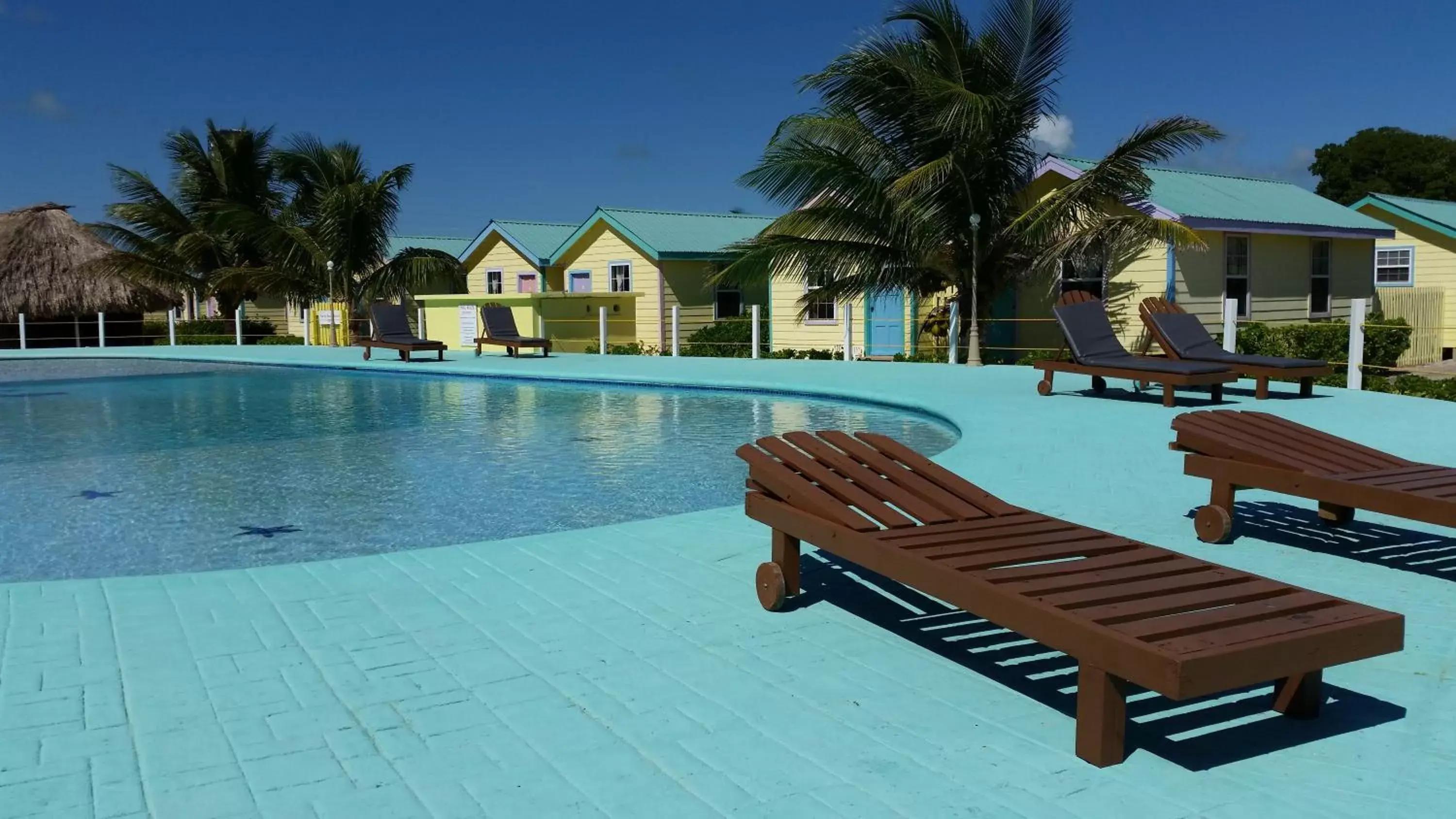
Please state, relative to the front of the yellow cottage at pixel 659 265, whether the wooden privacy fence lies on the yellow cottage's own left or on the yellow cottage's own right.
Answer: on the yellow cottage's own left

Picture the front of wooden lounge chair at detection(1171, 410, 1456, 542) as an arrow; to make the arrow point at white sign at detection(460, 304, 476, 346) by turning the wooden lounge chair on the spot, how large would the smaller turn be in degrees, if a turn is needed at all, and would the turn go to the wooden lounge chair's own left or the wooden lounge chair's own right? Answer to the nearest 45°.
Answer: approximately 180°

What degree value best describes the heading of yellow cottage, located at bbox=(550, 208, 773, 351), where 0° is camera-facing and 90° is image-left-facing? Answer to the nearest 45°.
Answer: approximately 45°

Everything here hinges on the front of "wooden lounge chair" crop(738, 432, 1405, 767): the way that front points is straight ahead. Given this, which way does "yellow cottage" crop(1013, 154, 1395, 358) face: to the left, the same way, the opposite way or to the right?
to the right

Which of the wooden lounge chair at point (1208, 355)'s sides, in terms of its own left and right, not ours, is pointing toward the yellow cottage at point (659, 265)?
back

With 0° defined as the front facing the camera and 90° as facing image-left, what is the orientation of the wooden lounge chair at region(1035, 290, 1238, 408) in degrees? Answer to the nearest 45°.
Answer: approximately 315°

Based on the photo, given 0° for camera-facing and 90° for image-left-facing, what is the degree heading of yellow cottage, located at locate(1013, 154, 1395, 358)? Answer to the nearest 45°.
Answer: approximately 45°

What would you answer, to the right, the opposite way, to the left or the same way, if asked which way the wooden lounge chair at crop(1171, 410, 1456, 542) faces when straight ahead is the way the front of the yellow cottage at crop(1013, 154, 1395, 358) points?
to the left

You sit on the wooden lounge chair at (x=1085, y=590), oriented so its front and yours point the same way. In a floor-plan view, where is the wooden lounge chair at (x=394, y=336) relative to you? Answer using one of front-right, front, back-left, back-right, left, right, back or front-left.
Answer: back
